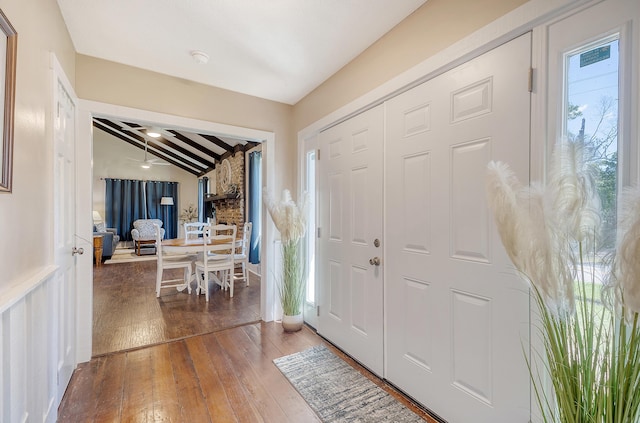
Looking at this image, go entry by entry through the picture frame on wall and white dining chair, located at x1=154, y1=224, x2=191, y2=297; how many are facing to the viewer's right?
2

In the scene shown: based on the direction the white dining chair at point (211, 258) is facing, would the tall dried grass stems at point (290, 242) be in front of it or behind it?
behind

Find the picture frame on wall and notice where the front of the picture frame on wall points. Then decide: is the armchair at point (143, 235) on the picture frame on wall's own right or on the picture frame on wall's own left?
on the picture frame on wall's own left

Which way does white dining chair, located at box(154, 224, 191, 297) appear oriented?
to the viewer's right

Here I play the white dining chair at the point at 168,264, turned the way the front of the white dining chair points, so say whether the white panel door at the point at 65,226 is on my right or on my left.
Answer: on my right

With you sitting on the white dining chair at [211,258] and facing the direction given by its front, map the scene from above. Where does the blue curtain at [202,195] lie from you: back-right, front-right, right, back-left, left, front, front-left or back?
front-right

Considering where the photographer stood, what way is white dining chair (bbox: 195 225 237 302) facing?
facing away from the viewer and to the left of the viewer

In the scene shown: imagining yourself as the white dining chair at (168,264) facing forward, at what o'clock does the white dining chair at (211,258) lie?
the white dining chair at (211,258) is roughly at 1 o'clock from the white dining chair at (168,264).

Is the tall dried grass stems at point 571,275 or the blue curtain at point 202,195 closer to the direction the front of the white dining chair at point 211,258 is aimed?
the blue curtain

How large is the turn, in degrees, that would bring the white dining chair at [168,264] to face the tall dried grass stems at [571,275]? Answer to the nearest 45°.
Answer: approximately 90° to its right

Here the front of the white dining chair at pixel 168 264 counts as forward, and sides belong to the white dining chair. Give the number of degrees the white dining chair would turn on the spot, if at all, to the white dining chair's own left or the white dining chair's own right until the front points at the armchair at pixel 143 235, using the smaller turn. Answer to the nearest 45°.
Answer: approximately 90° to the white dining chair's own left

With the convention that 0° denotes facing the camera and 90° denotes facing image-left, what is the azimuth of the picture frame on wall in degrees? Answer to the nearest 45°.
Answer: approximately 270°

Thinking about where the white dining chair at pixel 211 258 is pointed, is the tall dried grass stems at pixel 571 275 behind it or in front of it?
behind
